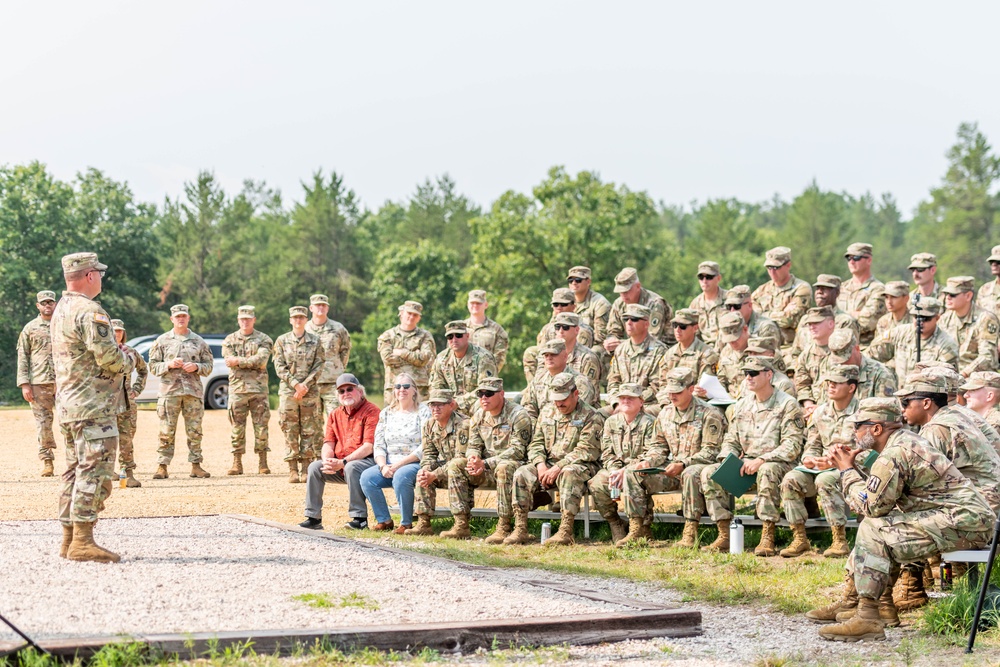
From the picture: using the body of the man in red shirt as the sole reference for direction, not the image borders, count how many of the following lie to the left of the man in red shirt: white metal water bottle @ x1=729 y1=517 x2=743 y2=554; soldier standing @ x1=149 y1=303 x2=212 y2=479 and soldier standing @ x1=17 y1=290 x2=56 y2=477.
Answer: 1

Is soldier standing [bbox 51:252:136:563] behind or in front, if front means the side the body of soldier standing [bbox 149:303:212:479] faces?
in front

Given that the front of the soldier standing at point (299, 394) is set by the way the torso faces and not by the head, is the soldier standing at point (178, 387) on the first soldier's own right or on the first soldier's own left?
on the first soldier's own right

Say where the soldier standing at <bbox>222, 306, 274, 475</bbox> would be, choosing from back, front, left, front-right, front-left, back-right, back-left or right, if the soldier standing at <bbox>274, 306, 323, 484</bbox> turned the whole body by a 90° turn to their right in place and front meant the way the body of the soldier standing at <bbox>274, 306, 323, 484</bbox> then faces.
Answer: front-right

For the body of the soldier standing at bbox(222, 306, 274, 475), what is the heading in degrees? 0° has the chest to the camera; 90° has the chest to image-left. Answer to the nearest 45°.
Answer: approximately 0°

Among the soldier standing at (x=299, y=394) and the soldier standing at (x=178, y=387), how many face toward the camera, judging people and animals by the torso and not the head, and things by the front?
2

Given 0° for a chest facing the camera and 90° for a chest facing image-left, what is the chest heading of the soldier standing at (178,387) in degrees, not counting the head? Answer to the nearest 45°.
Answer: approximately 0°

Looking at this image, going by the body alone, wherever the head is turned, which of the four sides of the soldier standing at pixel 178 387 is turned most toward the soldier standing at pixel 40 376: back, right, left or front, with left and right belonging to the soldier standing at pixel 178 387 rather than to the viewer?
right
